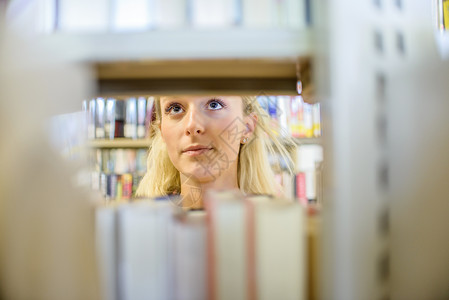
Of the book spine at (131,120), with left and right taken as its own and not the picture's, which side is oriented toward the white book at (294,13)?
front

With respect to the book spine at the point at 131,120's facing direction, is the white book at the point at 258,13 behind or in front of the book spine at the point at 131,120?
in front

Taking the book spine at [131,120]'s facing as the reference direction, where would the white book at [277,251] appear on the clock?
The white book is roughly at 12 o'clock from the book spine.

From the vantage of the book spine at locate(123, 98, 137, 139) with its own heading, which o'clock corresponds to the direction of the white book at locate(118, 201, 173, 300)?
The white book is roughly at 12 o'clock from the book spine.

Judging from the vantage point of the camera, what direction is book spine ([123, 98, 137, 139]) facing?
facing the viewer

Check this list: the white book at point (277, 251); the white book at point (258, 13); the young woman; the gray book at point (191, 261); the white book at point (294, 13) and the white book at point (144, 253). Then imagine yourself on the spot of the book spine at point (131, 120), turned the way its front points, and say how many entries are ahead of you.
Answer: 6

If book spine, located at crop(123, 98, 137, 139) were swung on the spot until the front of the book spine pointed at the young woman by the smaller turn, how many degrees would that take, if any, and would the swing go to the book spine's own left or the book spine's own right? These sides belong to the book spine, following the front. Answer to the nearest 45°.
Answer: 0° — it already faces them

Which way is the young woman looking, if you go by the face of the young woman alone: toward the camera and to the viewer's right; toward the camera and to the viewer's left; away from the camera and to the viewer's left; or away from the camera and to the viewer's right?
toward the camera and to the viewer's left

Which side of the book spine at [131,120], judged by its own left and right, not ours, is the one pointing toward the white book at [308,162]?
left

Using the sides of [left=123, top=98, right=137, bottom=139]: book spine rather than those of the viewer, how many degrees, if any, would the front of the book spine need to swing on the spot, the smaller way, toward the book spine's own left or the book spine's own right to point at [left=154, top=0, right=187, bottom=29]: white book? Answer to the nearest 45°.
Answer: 0° — it already faces it

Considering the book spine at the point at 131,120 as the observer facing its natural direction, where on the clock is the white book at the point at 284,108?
The white book is roughly at 10 o'clock from the book spine.

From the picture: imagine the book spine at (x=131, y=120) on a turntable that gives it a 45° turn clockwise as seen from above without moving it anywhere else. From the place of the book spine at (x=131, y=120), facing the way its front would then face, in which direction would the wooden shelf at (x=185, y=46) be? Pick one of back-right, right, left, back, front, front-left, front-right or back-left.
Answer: front-left

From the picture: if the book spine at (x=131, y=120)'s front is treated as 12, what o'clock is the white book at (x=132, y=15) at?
The white book is roughly at 12 o'clock from the book spine.

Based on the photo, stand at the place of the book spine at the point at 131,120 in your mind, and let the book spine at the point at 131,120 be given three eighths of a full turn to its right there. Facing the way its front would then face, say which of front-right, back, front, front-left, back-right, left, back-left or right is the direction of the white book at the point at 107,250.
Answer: back-left

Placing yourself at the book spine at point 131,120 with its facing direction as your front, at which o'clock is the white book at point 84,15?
The white book is roughly at 12 o'clock from the book spine.
